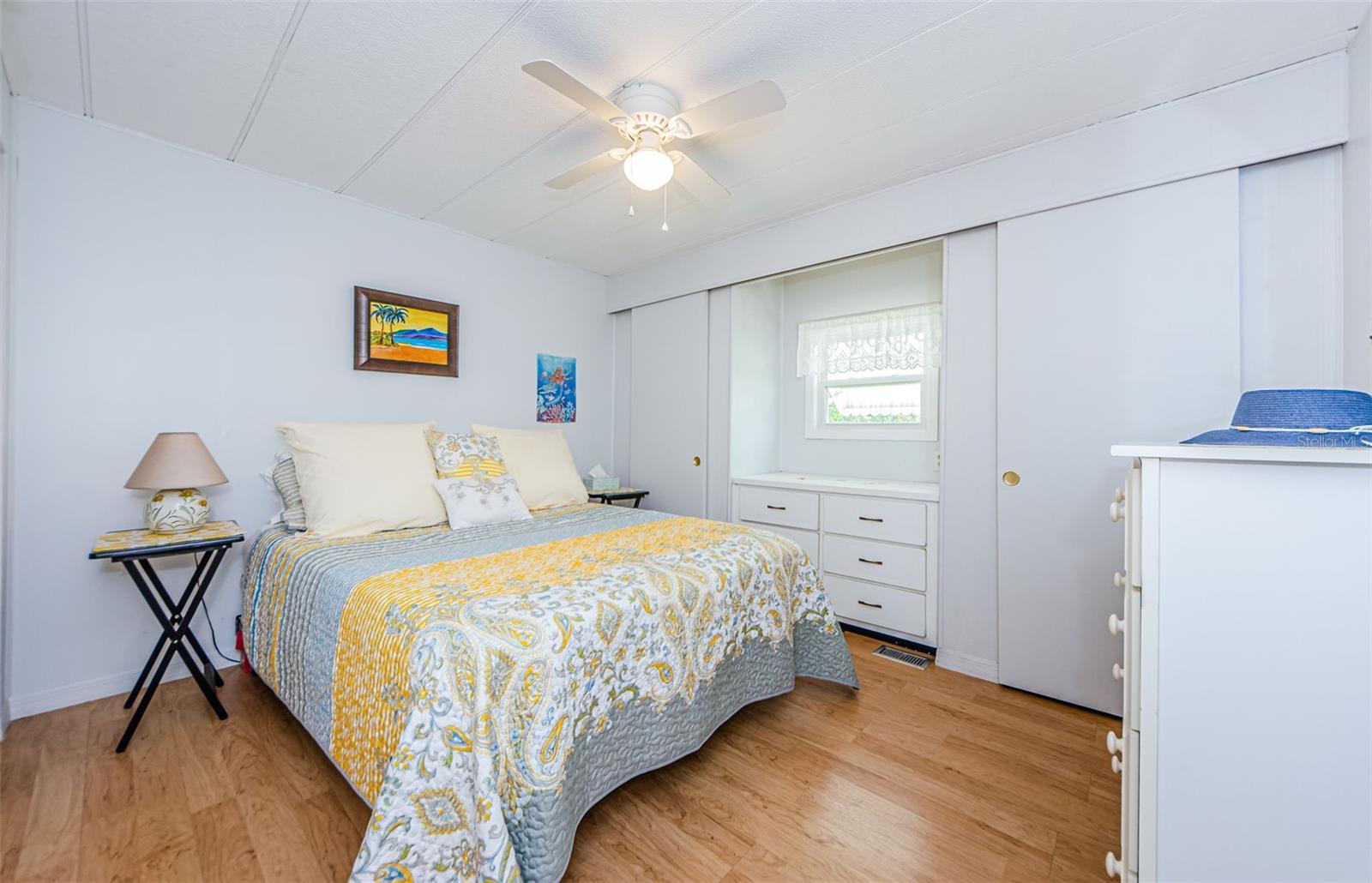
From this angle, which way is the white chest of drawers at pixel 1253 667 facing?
to the viewer's left

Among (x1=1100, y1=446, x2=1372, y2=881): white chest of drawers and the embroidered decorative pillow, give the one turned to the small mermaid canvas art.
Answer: the white chest of drawers

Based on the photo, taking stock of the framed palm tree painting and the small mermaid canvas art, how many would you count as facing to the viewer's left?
0

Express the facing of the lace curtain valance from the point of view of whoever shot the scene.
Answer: facing the viewer and to the left of the viewer

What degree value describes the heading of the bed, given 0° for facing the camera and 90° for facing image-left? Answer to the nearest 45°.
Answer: approximately 315°

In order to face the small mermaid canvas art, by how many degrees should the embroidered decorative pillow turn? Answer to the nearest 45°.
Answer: approximately 90° to its left

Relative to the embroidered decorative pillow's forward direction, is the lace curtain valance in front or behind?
in front

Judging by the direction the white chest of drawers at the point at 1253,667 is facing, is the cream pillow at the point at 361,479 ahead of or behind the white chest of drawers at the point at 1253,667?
ahead

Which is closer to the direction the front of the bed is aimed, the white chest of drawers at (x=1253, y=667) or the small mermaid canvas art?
the white chest of drawers

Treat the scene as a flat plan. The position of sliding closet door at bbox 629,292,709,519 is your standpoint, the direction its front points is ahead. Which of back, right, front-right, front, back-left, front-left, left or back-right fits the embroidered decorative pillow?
front

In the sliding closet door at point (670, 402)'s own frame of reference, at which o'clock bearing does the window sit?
The window is roughly at 8 o'clock from the sliding closet door.

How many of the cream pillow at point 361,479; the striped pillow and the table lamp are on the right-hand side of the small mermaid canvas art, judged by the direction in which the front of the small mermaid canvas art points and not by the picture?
3

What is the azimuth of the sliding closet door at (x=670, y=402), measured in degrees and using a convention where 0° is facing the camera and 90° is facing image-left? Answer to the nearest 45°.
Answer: approximately 45°

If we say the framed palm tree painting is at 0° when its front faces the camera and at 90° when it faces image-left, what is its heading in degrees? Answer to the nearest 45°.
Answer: approximately 315°

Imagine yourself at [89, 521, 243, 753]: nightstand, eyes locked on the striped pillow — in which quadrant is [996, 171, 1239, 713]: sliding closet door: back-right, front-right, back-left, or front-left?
front-right
